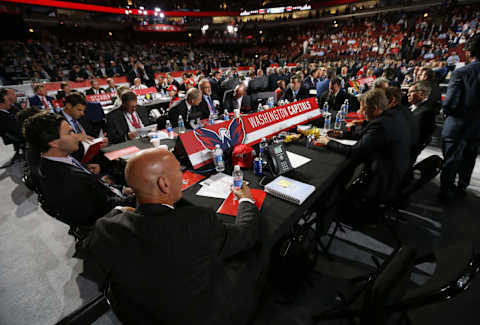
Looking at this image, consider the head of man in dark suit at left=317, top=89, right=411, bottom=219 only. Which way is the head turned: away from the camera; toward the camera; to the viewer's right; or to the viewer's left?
to the viewer's left

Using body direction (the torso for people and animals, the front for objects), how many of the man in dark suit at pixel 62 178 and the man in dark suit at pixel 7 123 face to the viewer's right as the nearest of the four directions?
2

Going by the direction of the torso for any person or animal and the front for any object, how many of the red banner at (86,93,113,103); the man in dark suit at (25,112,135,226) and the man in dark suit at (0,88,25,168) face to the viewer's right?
2

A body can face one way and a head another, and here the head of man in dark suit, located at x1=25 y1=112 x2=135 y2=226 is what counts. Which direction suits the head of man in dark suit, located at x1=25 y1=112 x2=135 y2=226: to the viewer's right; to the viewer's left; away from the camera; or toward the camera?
to the viewer's right

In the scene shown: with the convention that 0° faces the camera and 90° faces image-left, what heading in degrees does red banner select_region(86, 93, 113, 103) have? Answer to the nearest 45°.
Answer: approximately 0°

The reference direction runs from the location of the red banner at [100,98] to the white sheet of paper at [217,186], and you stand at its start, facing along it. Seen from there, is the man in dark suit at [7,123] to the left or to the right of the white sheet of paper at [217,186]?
right

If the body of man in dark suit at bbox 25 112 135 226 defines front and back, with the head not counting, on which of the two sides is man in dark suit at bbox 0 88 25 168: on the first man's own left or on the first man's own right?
on the first man's own left

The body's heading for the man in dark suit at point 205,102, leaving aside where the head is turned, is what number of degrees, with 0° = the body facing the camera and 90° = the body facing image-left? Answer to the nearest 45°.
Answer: approximately 315°

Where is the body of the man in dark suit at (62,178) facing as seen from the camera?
to the viewer's right

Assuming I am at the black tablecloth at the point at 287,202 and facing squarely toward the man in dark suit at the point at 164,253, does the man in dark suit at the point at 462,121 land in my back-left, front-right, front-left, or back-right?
back-left
